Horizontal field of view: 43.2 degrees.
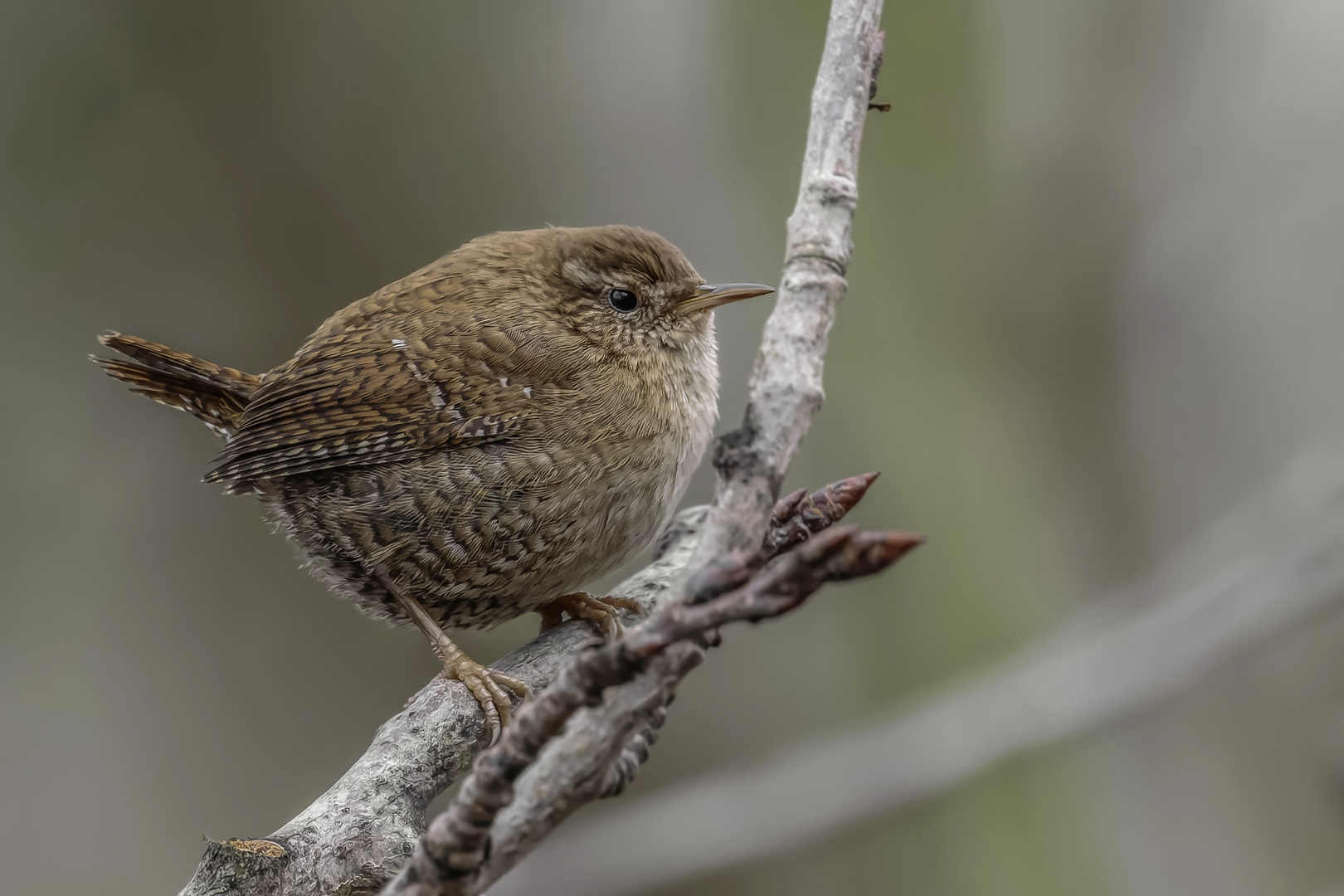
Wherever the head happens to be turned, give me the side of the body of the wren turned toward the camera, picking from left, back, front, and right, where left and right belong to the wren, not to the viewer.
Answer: right

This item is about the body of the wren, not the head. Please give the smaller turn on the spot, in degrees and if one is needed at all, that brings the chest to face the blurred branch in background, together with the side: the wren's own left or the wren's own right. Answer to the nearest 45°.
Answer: approximately 45° to the wren's own left
